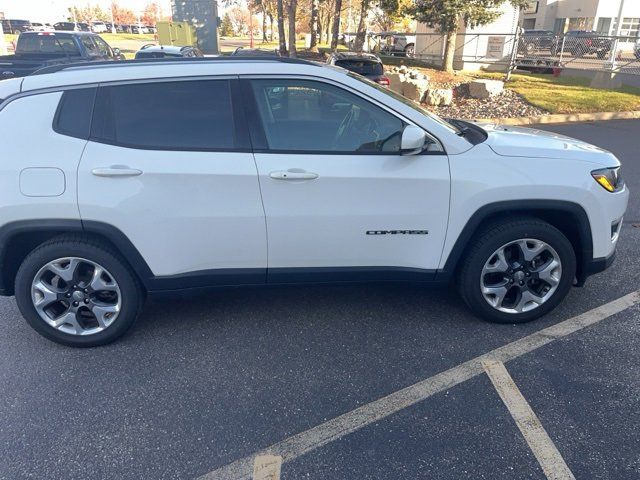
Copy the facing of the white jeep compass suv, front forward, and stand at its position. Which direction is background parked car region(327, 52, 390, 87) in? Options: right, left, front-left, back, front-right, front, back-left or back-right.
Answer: left

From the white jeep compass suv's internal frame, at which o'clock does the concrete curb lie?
The concrete curb is roughly at 10 o'clock from the white jeep compass suv.

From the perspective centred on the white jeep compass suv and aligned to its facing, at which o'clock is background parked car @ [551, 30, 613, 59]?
The background parked car is roughly at 10 o'clock from the white jeep compass suv.

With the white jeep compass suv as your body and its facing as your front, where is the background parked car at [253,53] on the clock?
The background parked car is roughly at 9 o'clock from the white jeep compass suv.

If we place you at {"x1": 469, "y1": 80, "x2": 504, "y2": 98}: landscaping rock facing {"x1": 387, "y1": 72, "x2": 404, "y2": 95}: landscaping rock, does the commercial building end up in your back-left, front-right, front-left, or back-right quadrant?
back-right

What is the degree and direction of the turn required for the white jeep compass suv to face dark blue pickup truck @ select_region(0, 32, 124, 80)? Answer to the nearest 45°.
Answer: approximately 135° to its left

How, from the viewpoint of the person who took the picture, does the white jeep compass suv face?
facing to the right of the viewer

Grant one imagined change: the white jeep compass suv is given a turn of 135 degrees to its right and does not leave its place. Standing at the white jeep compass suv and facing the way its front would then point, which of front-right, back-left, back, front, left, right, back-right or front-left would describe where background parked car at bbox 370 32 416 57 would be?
back-right
